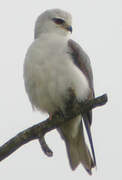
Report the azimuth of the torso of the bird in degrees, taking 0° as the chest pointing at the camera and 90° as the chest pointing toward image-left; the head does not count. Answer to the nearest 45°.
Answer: approximately 45°
